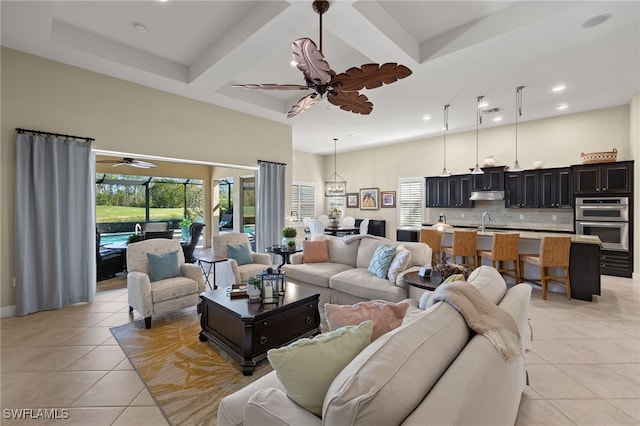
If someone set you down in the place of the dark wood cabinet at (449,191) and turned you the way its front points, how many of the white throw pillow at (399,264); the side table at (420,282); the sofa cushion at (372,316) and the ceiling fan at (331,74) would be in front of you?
4

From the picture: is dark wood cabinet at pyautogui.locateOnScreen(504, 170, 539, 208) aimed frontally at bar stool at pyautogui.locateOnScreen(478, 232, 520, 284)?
yes

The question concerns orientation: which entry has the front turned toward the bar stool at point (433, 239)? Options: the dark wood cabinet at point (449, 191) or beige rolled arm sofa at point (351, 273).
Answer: the dark wood cabinet

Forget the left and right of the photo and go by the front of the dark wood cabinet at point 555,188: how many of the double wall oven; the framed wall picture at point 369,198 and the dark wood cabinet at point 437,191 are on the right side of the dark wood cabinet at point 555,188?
2

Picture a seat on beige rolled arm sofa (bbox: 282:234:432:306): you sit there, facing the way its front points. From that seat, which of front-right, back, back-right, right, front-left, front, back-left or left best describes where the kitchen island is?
back-left

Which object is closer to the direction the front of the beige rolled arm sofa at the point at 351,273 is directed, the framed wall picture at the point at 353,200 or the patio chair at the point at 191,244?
the patio chair

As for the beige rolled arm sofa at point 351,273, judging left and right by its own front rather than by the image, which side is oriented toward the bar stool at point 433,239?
back

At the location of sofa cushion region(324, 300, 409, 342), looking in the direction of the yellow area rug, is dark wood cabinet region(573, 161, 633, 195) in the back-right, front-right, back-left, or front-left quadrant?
back-right

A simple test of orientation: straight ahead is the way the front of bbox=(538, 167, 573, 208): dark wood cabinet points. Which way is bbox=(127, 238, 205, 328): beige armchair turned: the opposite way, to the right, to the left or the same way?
to the left

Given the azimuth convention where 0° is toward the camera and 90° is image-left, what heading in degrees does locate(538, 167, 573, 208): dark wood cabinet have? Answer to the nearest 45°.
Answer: approximately 0°

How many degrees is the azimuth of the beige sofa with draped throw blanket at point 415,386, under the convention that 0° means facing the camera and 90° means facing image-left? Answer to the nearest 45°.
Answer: approximately 135°
